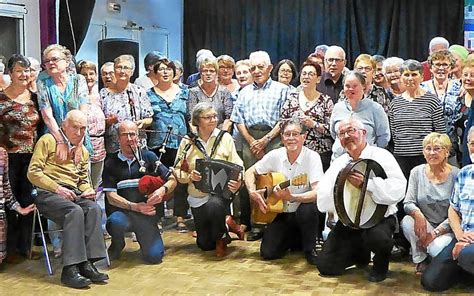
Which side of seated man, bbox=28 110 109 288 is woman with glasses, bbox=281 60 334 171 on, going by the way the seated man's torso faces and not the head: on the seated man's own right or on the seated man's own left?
on the seated man's own left

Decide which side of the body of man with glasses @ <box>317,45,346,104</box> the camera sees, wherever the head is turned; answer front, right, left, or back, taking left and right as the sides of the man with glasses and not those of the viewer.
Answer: front

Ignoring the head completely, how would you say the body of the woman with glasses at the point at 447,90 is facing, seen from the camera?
toward the camera

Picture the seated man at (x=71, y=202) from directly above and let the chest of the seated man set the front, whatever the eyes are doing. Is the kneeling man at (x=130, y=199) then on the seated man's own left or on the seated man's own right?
on the seated man's own left

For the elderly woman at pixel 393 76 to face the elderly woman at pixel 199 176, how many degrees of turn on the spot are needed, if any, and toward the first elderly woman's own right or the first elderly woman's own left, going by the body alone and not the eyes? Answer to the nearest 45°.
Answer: approximately 45° to the first elderly woman's own right

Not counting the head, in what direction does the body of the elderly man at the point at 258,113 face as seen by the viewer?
toward the camera

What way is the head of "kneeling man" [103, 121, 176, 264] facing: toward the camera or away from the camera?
toward the camera

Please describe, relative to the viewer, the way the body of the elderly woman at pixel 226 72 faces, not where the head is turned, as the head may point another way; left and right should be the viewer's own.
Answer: facing the viewer

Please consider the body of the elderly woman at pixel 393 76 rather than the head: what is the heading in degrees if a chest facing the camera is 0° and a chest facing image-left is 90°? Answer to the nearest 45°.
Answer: approximately 0°

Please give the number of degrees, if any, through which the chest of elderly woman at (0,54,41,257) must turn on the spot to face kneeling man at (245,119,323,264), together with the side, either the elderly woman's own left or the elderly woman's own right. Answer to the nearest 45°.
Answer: approximately 90° to the elderly woman's own left

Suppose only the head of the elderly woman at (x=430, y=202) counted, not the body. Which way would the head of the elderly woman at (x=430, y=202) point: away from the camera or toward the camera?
toward the camera

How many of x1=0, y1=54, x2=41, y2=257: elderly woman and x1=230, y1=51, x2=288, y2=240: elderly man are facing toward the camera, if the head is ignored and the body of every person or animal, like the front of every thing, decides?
2
